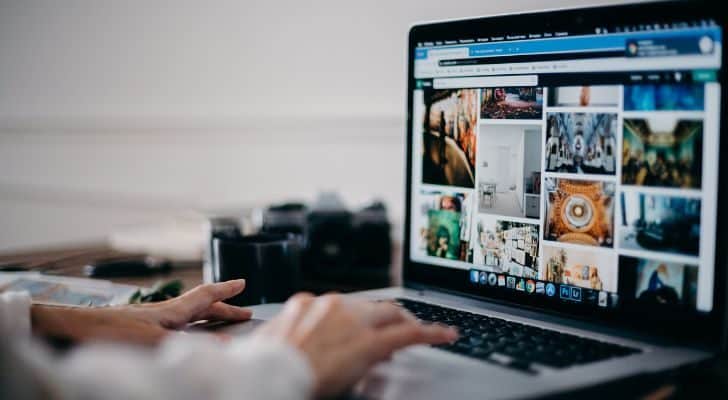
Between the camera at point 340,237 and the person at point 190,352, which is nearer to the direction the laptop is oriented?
the person

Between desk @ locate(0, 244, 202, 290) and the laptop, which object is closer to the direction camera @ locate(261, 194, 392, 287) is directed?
the laptop

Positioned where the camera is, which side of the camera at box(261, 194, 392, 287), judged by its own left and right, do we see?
front

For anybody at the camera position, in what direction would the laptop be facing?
facing the viewer and to the left of the viewer

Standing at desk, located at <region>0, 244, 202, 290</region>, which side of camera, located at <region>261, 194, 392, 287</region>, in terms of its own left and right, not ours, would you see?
right

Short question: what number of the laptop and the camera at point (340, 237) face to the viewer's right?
0

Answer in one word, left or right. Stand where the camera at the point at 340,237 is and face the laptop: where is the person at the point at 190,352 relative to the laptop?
right

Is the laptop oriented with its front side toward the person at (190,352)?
yes

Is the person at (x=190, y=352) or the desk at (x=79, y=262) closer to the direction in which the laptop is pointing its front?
the person

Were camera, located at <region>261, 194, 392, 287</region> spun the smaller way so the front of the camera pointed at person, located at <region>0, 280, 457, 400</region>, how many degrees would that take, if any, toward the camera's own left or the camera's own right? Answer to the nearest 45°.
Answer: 0° — it already faces them
